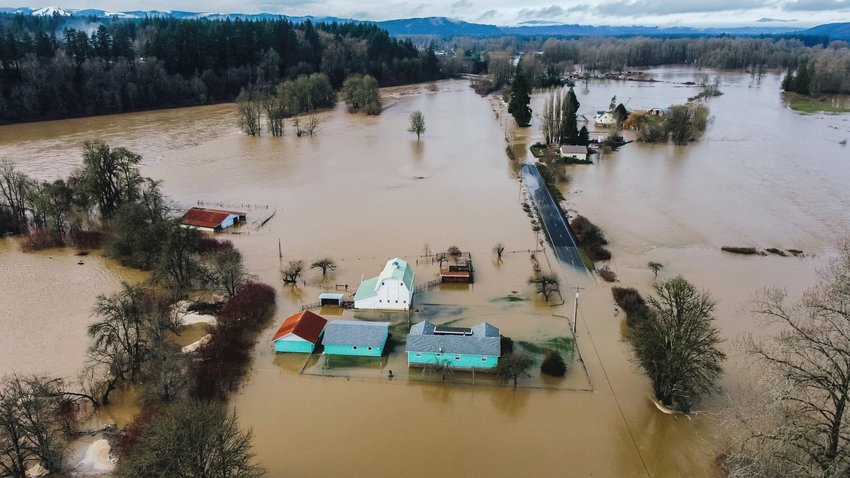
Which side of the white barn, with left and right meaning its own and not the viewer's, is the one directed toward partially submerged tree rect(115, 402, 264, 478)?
front

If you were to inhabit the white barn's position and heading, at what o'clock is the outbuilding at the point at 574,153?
The outbuilding is roughly at 7 o'clock from the white barn.

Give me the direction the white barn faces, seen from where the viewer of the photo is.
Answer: facing the viewer

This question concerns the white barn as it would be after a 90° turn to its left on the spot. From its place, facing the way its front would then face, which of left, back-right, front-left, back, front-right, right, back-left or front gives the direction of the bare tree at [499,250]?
front-left

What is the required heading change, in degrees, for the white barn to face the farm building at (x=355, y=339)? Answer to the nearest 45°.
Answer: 0° — it already faces it

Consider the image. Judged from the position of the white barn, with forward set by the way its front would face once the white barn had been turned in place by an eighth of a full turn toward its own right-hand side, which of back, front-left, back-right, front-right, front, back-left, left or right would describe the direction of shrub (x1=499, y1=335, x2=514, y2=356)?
left

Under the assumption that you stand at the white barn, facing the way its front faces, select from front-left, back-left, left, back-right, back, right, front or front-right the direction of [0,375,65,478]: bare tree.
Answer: front-right

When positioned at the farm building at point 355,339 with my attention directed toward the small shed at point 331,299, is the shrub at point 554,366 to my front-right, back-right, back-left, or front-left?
back-right

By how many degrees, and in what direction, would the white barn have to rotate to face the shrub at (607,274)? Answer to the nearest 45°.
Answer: approximately 90° to its left

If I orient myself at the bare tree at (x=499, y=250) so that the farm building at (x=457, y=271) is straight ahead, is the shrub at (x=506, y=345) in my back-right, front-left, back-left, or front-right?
front-left

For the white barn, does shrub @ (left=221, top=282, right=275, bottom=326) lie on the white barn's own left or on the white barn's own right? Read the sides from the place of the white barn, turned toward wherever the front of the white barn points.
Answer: on the white barn's own right

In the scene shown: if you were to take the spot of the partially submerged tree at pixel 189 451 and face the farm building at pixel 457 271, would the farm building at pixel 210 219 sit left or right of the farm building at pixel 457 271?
left

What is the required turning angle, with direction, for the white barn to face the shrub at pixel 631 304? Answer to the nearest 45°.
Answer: approximately 90° to its left

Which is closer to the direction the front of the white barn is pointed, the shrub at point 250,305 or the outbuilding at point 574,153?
the shrub

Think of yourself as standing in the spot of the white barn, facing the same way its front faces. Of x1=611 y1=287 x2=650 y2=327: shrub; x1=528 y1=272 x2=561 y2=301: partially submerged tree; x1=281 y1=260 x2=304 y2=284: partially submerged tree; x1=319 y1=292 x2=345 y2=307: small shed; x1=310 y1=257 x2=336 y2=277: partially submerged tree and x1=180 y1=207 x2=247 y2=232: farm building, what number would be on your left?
2
